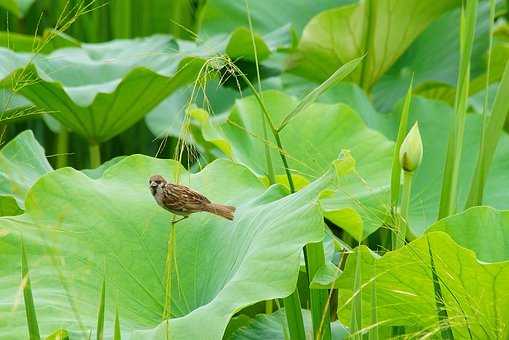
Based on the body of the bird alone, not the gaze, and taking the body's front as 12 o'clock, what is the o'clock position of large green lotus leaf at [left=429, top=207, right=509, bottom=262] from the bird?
The large green lotus leaf is roughly at 6 o'clock from the bird.

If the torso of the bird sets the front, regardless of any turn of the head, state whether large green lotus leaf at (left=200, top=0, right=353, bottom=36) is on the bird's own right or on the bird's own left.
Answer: on the bird's own right

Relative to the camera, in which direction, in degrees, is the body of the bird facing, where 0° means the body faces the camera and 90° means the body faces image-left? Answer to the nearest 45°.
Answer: approximately 90°

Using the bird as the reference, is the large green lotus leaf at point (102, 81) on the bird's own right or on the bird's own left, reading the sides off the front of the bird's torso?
on the bird's own right

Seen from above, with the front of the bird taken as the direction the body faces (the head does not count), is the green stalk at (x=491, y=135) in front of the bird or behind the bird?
behind

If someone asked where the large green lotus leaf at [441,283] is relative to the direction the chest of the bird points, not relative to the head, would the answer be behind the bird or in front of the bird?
behind
